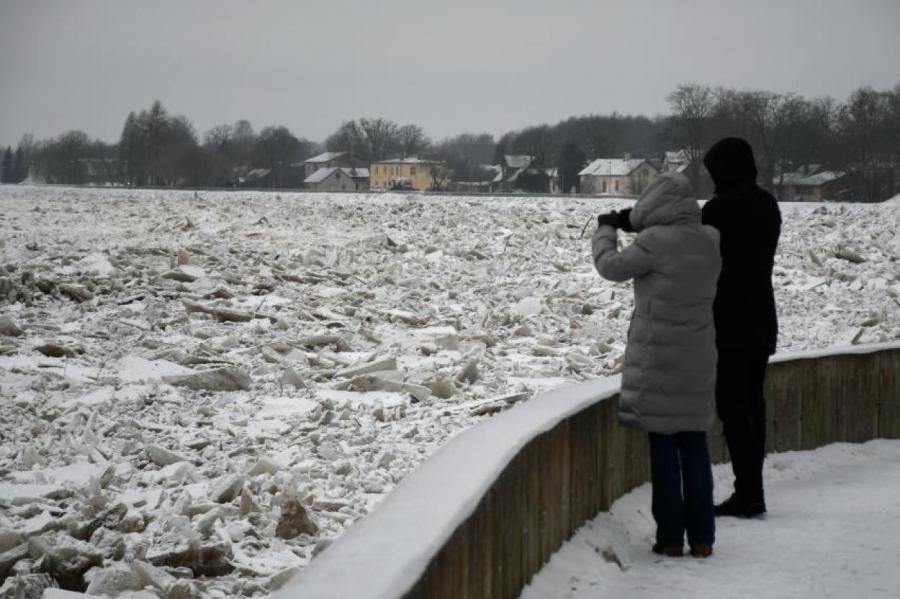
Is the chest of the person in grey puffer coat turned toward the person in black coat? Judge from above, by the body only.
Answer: no

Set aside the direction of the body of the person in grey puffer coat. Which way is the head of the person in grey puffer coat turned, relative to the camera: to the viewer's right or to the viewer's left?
to the viewer's left

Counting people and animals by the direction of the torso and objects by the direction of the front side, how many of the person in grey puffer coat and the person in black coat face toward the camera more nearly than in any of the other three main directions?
0

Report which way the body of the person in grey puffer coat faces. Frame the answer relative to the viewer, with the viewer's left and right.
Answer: facing away from the viewer and to the left of the viewer

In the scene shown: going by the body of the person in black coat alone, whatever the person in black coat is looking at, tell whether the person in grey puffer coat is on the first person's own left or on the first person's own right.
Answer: on the first person's own left
